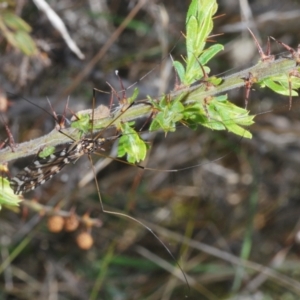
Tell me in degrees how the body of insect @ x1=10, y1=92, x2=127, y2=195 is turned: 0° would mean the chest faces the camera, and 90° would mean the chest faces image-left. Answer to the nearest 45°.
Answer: approximately 270°
